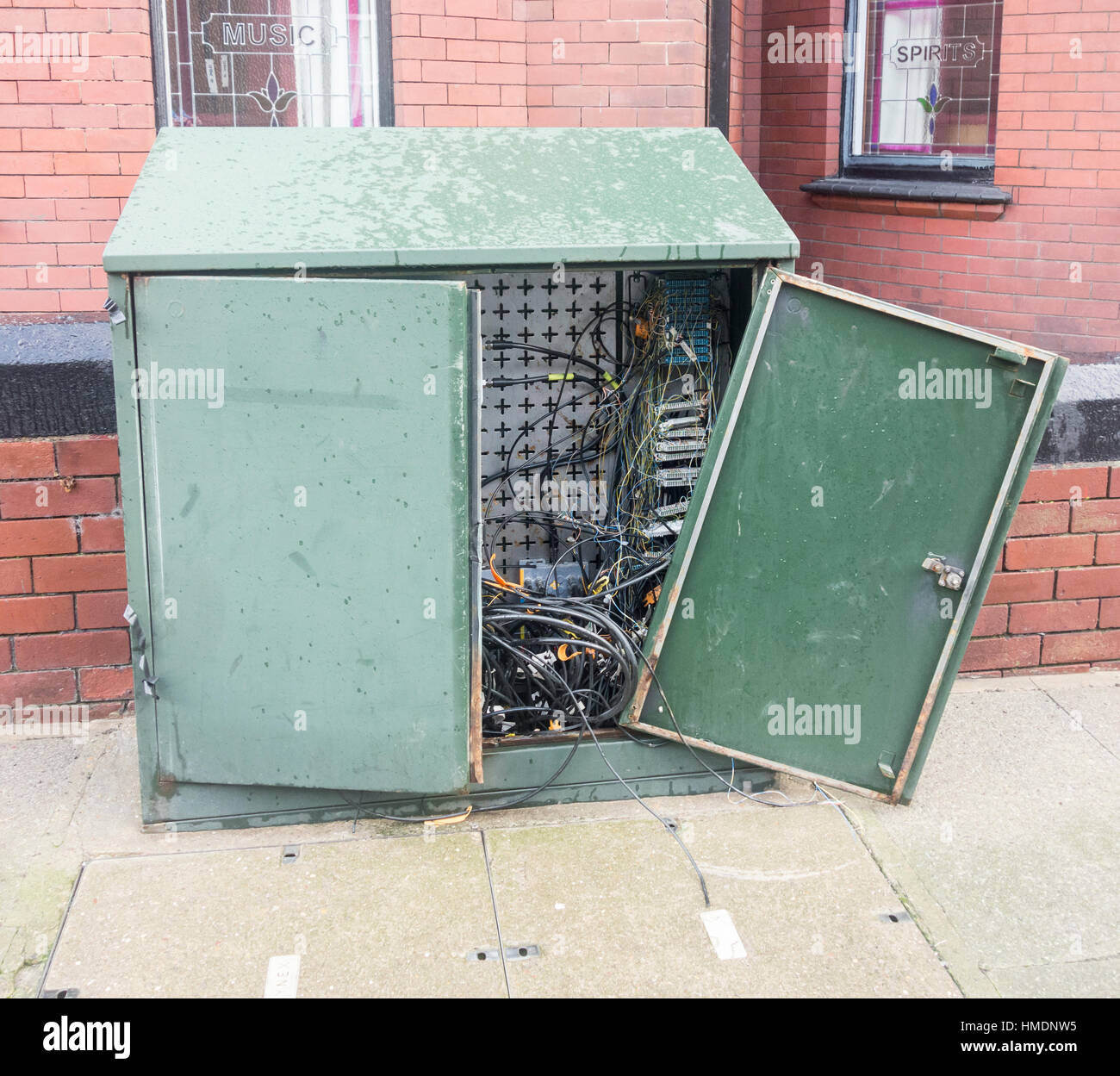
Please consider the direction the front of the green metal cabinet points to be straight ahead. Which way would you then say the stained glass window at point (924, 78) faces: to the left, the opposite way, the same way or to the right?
the same way

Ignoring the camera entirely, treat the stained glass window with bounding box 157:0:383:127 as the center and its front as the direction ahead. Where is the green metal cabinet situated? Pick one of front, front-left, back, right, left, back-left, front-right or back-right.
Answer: front

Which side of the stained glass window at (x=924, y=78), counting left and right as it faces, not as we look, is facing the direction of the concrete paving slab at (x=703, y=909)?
front

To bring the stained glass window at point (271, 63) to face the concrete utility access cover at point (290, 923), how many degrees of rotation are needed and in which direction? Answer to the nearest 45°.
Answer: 0° — it already faces it

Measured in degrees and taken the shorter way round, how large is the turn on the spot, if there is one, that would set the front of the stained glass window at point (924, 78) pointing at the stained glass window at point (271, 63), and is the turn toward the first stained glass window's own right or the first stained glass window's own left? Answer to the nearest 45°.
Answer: approximately 45° to the first stained glass window's own right

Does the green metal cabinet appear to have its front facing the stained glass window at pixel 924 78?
no

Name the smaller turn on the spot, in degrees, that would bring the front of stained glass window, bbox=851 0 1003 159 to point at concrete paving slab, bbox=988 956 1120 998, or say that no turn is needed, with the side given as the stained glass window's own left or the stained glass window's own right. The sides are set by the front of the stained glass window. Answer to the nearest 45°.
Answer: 0° — it already faces it

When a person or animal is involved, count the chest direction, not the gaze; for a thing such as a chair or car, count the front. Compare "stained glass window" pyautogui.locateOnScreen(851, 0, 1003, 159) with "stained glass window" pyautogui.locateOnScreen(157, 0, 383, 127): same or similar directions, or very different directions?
same or similar directions

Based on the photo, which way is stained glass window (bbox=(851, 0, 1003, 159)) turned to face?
toward the camera

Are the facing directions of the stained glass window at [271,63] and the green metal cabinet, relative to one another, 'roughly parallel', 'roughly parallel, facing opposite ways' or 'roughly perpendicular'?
roughly parallel

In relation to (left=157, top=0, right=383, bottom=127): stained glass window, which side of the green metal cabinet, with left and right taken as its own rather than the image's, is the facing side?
back

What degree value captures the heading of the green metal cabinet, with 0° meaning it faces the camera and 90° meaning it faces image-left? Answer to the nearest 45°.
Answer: approximately 0°

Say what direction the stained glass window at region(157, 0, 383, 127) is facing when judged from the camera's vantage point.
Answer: facing the viewer
